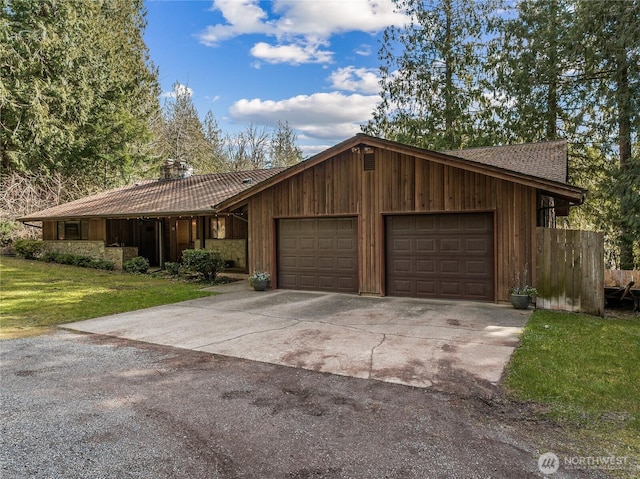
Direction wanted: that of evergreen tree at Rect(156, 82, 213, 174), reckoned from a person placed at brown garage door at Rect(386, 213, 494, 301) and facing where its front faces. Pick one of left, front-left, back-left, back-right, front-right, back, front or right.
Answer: back-right

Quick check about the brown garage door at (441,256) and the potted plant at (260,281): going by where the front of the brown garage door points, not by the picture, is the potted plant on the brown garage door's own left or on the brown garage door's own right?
on the brown garage door's own right

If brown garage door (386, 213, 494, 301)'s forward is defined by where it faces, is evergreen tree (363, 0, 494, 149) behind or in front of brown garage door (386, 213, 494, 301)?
behind

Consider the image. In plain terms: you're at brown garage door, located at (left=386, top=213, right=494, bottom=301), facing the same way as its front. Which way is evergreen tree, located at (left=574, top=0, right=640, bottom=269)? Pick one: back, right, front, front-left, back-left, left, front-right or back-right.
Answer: back-left

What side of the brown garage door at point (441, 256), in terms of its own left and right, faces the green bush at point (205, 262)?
right

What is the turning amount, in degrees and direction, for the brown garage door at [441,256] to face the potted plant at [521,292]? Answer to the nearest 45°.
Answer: approximately 45° to its left

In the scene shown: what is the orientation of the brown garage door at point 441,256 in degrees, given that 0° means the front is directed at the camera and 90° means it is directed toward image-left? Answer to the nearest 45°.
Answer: approximately 0°
